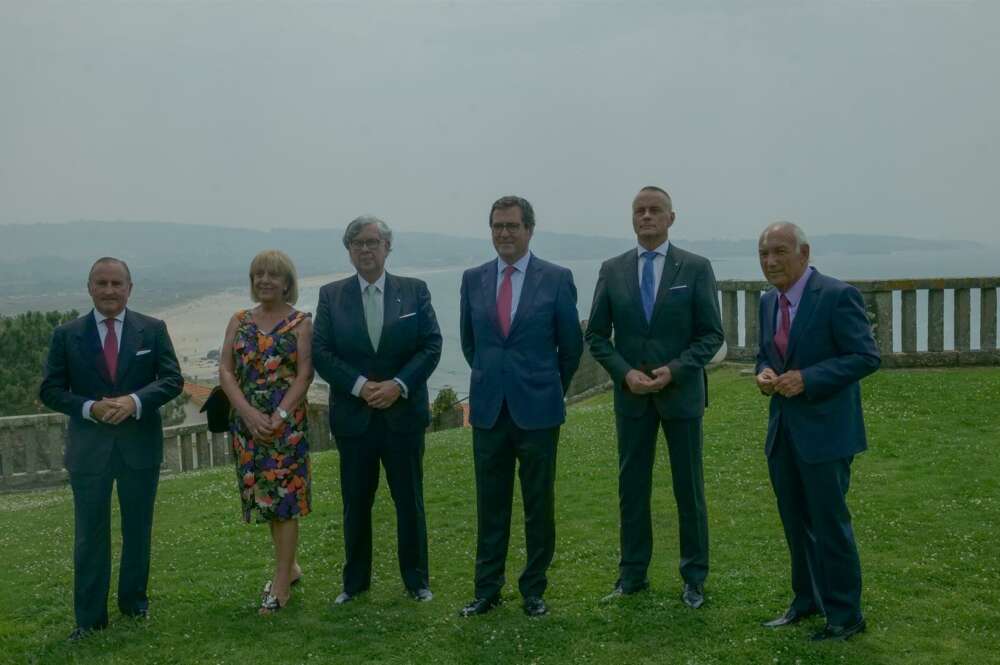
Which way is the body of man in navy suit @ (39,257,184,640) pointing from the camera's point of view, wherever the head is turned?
toward the camera

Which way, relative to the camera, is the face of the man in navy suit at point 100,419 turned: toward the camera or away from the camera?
toward the camera

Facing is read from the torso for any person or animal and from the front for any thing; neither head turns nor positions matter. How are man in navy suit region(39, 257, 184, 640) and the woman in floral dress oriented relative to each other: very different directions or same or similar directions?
same or similar directions

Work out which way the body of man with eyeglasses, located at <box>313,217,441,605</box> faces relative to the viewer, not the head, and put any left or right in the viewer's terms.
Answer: facing the viewer

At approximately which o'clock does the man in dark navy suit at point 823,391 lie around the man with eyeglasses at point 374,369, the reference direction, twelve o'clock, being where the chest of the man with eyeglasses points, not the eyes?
The man in dark navy suit is roughly at 10 o'clock from the man with eyeglasses.

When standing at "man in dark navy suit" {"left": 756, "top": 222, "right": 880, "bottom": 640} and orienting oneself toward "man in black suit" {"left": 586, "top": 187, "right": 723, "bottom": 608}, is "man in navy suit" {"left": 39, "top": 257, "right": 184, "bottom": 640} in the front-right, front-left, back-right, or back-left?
front-left

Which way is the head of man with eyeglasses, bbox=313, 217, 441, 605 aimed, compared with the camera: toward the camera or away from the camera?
toward the camera

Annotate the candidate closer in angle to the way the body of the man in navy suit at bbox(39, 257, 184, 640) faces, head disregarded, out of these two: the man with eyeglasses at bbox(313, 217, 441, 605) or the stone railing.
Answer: the man with eyeglasses

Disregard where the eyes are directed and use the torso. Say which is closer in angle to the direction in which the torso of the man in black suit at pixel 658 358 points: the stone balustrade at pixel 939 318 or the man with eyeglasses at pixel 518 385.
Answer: the man with eyeglasses

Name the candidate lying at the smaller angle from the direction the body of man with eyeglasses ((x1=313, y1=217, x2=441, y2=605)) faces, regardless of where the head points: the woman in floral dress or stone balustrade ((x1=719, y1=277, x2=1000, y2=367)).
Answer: the woman in floral dress

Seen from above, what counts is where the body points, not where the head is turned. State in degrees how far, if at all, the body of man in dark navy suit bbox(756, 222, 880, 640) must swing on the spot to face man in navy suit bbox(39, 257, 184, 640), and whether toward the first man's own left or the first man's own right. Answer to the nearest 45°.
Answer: approximately 45° to the first man's own right

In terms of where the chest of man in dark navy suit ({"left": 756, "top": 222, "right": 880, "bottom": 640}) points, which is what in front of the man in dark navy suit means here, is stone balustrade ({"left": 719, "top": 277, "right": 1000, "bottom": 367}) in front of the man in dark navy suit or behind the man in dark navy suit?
behind

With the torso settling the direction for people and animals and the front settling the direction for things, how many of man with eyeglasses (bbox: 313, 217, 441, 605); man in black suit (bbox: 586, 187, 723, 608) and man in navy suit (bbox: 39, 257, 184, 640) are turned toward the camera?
3
